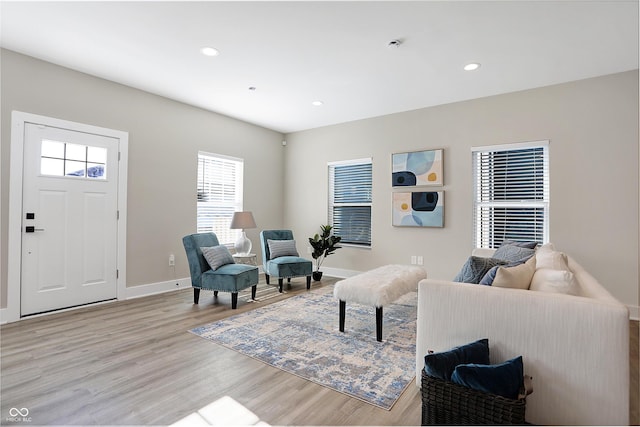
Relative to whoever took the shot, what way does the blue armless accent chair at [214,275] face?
facing the viewer and to the right of the viewer

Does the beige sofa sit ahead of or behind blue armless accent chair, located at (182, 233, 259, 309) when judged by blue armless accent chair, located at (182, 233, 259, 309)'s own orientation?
ahead

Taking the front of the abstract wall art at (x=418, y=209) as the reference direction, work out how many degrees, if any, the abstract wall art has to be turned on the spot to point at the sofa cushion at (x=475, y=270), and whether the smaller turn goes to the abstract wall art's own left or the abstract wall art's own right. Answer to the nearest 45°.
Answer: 0° — it already faces it

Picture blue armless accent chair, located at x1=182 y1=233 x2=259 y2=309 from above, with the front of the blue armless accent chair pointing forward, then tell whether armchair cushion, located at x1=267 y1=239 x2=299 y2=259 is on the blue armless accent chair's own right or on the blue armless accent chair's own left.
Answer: on the blue armless accent chair's own left

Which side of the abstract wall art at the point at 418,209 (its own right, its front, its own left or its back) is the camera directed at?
front

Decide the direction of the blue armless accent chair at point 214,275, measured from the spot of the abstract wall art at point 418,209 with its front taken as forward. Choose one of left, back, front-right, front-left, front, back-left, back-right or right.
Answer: front-right

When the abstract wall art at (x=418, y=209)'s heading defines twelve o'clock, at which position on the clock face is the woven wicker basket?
The woven wicker basket is roughly at 12 o'clock from the abstract wall art.

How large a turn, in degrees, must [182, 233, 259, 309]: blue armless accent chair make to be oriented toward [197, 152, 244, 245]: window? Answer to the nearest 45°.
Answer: approximately 135° to its left

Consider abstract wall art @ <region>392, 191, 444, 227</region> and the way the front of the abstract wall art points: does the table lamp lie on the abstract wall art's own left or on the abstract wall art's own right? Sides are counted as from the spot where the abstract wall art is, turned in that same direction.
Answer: on the abstract wall art's own right

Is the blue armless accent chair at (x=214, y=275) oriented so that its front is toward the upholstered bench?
yes

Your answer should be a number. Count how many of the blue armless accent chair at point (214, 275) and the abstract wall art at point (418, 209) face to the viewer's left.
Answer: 0

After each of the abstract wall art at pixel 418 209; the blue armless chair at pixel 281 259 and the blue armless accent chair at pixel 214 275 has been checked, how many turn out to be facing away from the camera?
0

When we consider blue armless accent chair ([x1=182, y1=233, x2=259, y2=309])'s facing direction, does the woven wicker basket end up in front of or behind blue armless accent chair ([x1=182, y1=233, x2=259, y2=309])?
in front

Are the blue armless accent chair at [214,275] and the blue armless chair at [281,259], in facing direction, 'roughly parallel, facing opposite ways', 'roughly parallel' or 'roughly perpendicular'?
roughly parallel

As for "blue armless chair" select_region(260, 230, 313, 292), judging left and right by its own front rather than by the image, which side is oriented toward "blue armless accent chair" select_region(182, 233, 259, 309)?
right

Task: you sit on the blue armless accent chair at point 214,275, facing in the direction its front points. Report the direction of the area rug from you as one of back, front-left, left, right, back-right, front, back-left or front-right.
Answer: front

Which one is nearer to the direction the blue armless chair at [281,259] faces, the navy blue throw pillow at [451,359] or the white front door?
the navy blue throw pillow
